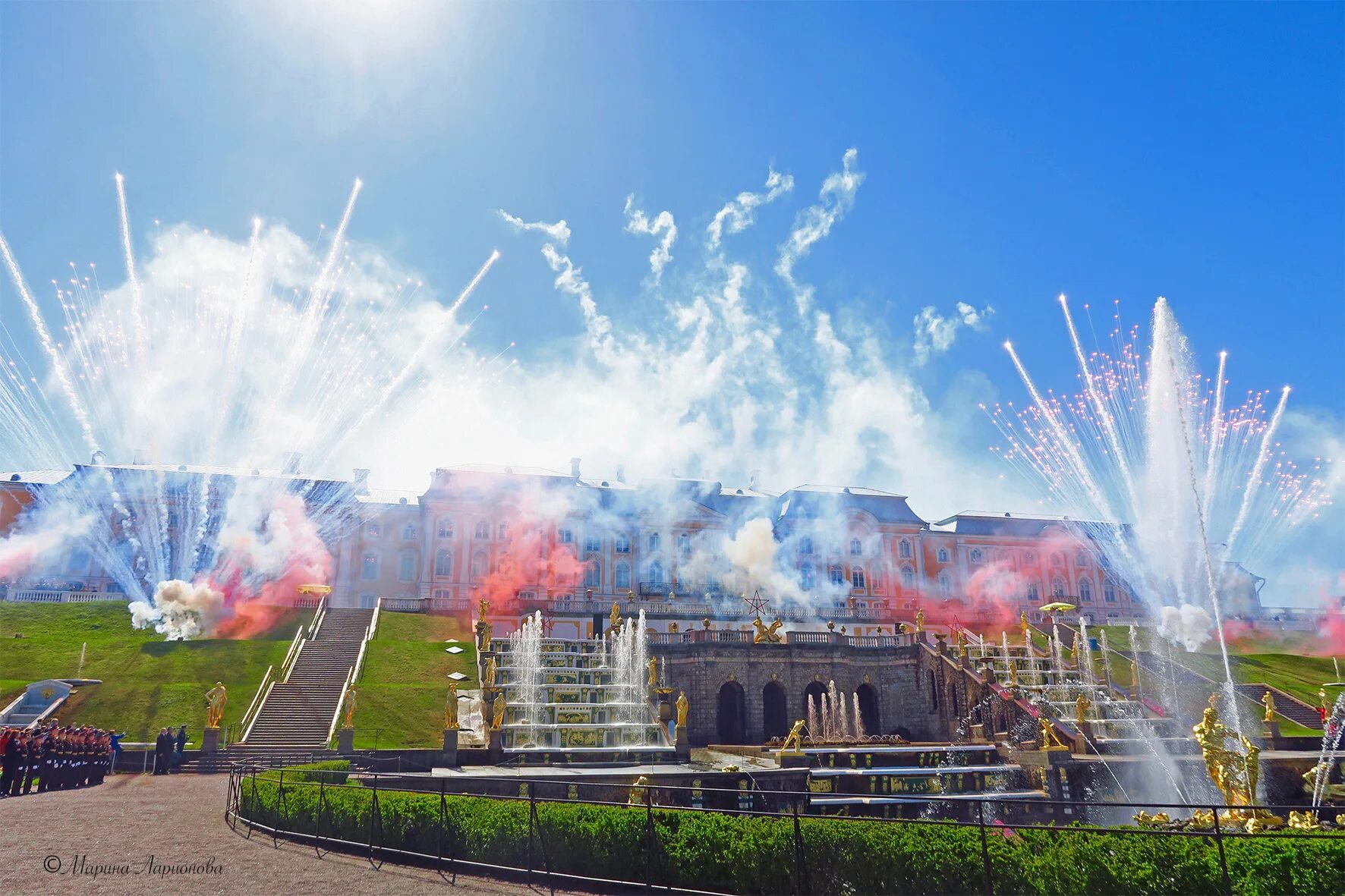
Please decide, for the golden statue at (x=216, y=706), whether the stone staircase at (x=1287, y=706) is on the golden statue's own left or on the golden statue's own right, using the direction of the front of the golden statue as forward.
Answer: on the golden statue's own left

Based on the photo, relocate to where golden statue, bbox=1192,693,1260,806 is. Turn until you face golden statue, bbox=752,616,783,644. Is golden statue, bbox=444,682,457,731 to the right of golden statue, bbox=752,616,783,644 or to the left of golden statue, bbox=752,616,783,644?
left

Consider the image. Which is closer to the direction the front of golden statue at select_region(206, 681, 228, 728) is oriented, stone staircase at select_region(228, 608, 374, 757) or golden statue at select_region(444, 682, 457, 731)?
the golden statue

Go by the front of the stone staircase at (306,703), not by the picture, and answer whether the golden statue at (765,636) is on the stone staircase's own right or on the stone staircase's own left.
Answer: on the stone staircase's own left

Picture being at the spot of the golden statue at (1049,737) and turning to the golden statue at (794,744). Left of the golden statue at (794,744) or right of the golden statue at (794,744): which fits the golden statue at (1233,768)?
left

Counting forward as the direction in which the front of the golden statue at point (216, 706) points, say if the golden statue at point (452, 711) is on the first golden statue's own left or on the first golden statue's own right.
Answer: on the first golden statue's own left

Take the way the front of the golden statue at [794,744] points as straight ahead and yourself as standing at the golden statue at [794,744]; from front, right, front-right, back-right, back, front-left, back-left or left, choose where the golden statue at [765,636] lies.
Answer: back-left

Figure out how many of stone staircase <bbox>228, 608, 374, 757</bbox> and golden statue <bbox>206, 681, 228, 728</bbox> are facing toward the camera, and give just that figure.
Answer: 2

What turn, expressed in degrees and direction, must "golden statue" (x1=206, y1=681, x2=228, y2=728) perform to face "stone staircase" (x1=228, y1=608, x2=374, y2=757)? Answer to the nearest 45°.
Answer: approximately 135° to its left

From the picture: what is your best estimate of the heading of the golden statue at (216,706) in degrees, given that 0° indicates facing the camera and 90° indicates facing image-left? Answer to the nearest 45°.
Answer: approximately 0°

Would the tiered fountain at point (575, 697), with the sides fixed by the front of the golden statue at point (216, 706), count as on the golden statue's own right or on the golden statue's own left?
on the golden statue's own left

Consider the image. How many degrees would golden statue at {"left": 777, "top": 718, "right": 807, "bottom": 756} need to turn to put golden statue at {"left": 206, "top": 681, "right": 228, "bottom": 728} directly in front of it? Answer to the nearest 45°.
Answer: approximately 135° to its right
